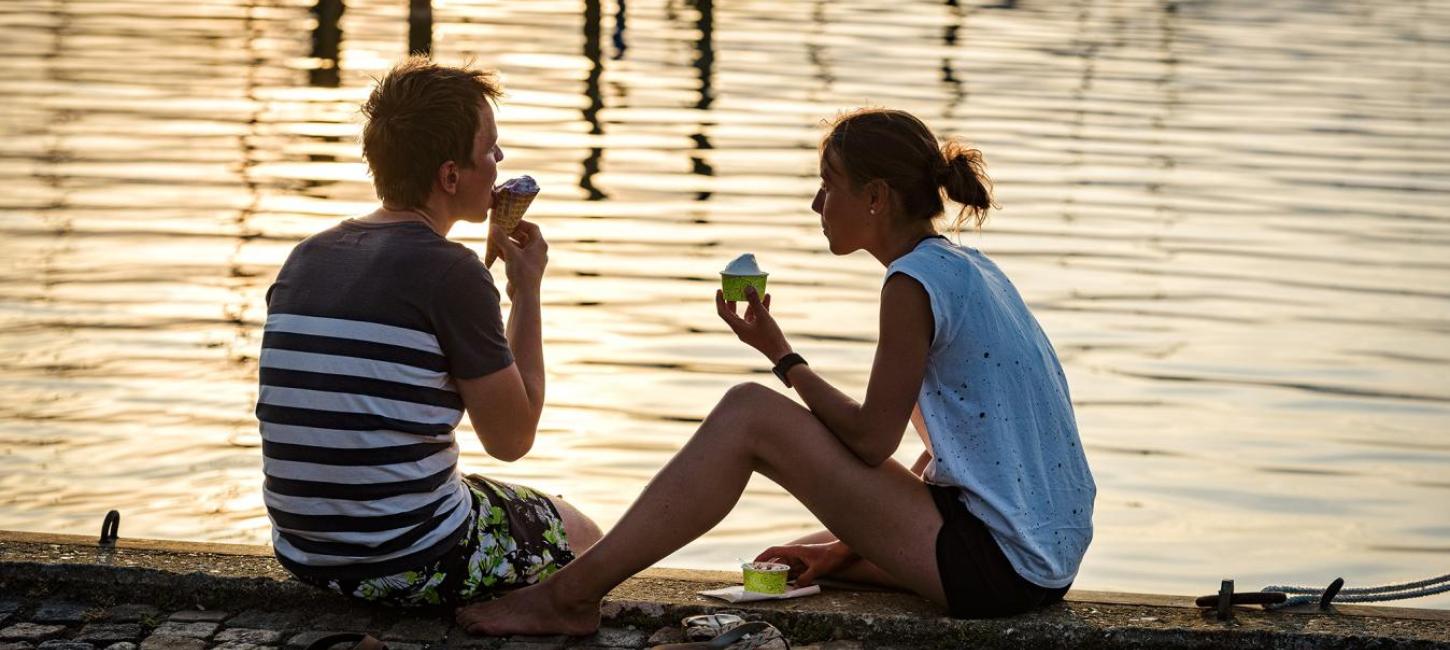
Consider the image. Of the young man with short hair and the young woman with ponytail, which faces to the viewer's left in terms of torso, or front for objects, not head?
the young woman with ponytail

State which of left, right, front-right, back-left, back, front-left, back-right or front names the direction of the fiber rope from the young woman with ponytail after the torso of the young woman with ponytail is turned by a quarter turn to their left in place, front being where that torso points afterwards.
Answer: left

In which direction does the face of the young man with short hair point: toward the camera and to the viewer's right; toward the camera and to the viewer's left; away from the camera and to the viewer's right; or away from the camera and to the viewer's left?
away from the camera and to the viewer's right

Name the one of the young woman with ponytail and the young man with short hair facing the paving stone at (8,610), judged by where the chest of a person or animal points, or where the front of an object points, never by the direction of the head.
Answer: the young woman with ponytail

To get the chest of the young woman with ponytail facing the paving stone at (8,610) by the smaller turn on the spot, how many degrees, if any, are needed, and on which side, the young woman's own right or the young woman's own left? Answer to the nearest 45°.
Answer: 0° — they already face it

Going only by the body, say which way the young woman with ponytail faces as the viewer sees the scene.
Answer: to the viewer's left

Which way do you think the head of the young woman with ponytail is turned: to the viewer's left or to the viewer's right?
to the viewer's left

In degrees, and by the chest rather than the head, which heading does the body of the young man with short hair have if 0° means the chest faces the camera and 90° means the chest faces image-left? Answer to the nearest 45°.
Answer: approximately 225°

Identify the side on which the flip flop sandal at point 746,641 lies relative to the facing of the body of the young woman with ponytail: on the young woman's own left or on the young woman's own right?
on the young woman's own left
